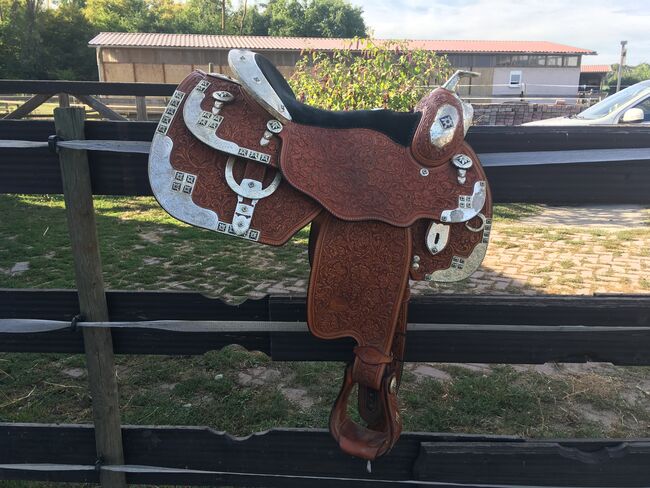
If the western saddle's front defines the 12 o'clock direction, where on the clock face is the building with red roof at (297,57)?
The building with red roof is roughly at 9 o'clock from the western saddle.

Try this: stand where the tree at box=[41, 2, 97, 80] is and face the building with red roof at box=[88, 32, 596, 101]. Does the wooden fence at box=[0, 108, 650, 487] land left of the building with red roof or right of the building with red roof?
right

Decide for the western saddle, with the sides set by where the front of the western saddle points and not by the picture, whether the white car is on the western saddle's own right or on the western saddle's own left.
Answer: on the western saddle's own left

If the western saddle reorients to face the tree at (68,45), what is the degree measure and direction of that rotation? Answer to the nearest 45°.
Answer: approximately 135° to its left

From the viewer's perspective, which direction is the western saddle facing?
to the viewer's right
